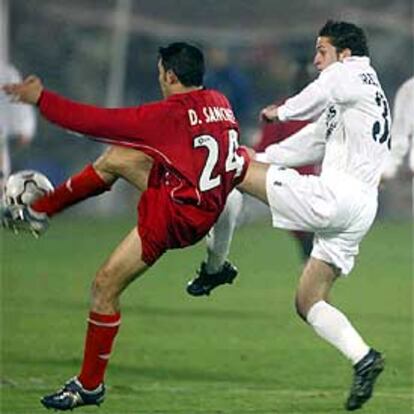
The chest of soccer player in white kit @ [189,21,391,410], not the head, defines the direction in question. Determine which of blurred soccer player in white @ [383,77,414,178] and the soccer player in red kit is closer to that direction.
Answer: the soccer player in red kit

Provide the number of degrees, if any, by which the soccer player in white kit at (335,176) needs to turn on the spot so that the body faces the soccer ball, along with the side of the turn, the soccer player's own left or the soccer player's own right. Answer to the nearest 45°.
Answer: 0° — they already face it

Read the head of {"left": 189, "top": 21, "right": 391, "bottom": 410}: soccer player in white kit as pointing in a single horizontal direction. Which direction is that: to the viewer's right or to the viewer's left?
to the viewer's left

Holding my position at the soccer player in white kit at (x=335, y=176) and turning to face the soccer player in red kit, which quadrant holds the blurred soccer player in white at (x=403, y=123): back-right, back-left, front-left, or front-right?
back-right

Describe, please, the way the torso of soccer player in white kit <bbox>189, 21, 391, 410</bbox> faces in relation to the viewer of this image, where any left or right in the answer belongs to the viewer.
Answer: facing to the left of the viewer

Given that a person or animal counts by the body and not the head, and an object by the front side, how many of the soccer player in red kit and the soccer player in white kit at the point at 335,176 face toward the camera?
0

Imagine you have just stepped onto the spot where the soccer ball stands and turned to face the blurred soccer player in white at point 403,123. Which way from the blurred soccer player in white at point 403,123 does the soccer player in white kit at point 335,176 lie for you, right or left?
right

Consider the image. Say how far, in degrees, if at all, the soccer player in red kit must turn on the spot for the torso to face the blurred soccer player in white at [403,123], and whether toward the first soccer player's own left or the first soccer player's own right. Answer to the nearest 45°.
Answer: approximately 90° to the first soccer player's own right

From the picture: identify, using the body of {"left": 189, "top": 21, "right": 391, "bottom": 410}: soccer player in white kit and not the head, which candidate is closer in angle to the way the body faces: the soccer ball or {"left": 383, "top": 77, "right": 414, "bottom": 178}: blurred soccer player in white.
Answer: the soccer ball
